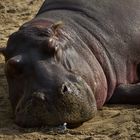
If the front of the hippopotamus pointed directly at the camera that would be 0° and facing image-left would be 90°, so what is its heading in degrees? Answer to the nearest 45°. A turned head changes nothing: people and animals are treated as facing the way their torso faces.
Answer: approximately 45°
